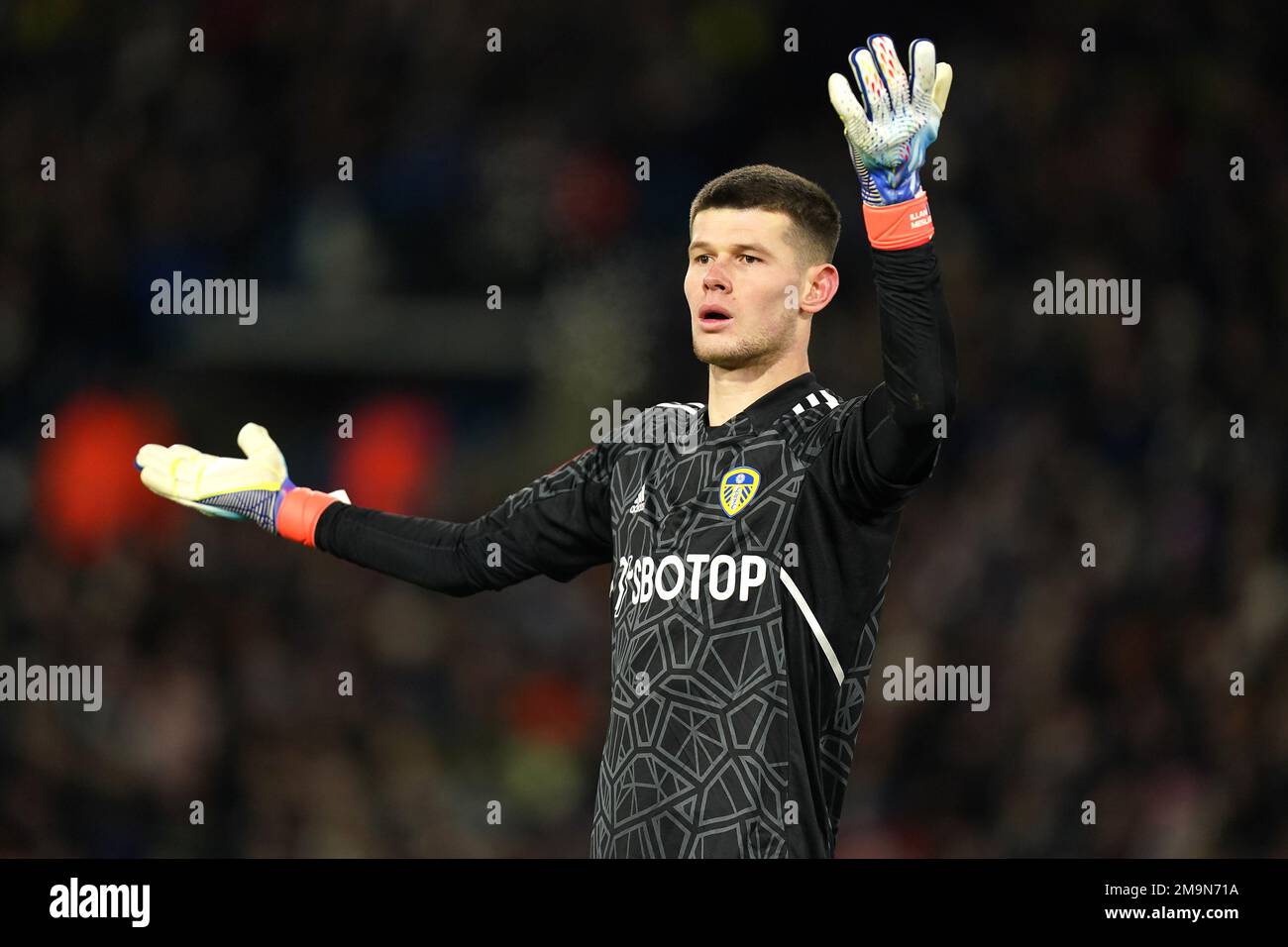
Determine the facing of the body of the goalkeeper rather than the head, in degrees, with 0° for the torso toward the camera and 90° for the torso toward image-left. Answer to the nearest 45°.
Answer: approximately 45°
